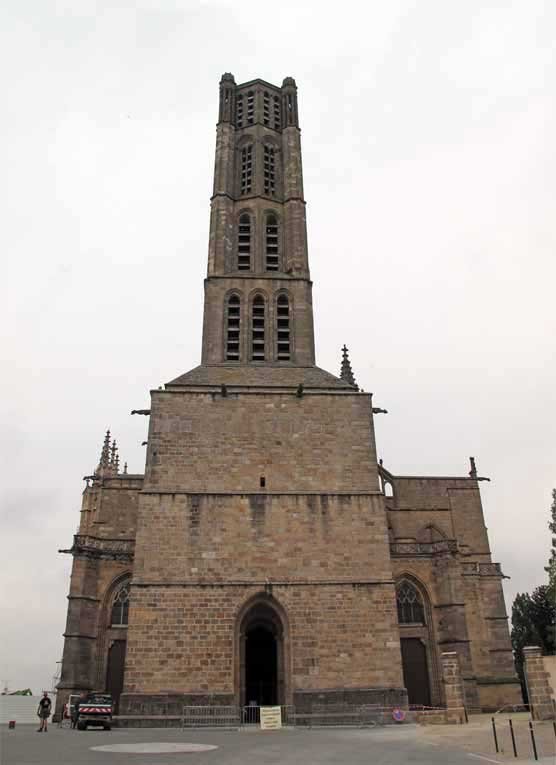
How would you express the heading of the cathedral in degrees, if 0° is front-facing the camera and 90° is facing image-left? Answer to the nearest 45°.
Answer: approximately 0°

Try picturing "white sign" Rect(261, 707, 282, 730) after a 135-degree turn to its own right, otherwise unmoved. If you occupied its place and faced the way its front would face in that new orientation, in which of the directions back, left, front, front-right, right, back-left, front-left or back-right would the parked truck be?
front-left

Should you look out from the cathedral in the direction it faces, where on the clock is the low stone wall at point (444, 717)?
The low stone wall is roughly at 10 o'clock from the cathedral.

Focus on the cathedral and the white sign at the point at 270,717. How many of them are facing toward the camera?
2

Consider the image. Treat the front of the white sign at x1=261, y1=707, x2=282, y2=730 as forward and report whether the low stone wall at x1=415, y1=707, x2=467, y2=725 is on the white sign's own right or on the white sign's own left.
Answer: on the white sign's own left
